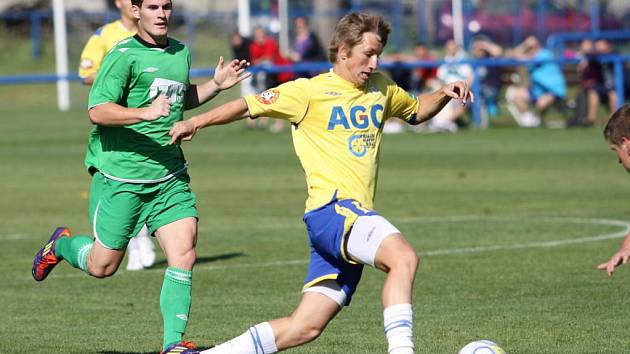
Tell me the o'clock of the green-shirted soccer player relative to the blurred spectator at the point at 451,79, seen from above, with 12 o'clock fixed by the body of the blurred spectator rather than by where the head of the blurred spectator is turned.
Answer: The green-shirted soccer player is roughly at 12 o'clock from the blurred spectator.

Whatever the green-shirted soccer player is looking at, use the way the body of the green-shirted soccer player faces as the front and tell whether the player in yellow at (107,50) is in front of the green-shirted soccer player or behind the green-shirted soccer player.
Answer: behind

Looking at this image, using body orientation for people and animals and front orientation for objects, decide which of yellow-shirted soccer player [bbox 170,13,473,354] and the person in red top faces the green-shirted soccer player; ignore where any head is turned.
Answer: the person in red top

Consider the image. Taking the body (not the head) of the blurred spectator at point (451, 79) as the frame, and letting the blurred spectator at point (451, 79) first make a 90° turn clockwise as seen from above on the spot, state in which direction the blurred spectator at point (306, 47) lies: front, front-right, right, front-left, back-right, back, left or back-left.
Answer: front-right

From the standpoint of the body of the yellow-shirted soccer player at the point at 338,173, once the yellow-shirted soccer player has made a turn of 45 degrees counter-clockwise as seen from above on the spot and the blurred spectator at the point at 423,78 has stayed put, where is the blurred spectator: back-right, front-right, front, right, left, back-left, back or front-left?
left

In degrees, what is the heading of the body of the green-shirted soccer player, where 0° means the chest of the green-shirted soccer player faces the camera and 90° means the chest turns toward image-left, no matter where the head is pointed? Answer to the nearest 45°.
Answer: approximately 315°

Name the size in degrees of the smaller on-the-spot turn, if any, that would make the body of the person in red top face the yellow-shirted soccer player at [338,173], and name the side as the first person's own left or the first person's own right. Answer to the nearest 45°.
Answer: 0° — they already face them

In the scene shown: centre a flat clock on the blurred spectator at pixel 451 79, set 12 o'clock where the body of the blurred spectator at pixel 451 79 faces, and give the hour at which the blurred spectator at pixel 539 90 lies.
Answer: the blurred spectator at pixel 539 90 is roughly at 9 o'clock from the blurred spectator at pixel 451 79.

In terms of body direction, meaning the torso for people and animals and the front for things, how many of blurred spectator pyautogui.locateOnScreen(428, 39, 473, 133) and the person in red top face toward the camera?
2

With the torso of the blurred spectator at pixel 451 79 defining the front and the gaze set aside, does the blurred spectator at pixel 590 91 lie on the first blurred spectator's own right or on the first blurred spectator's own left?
on the first blurred spectator's own left

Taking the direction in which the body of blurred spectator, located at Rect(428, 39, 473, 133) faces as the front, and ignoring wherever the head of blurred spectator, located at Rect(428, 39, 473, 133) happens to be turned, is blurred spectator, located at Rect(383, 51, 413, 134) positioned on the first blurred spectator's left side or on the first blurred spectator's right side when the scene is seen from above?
on the first blurred spectator's right side
